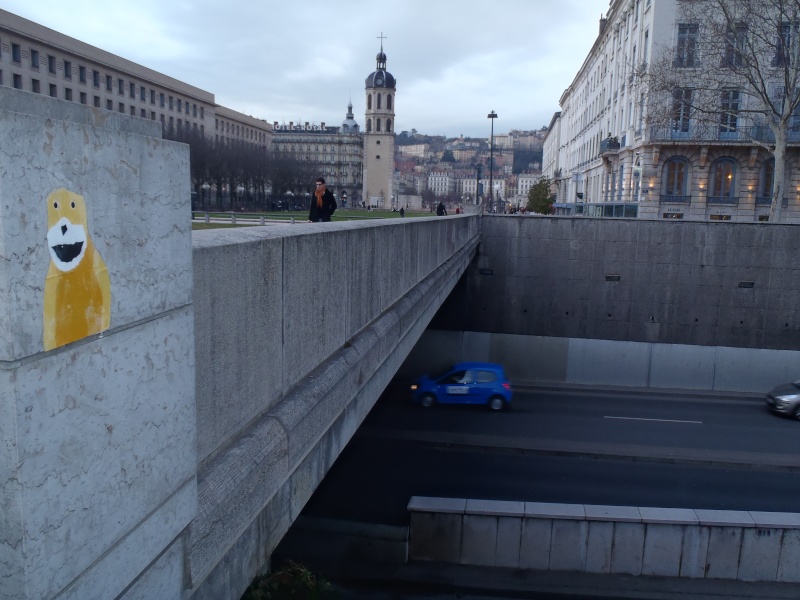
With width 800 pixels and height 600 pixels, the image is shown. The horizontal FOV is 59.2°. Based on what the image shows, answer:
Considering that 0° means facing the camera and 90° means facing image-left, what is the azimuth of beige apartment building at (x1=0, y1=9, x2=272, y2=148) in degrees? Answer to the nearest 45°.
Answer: approximately 315°

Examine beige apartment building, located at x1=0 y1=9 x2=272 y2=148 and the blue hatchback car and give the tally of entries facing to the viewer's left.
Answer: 1

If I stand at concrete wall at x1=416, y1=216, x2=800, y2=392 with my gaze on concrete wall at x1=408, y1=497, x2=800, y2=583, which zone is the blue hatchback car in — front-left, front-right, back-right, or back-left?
front-right

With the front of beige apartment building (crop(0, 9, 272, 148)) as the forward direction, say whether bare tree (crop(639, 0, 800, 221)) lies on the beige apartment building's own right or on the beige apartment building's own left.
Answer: on the beige apartment building's own left

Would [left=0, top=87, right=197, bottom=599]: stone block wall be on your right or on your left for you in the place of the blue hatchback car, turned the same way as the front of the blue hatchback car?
on your left

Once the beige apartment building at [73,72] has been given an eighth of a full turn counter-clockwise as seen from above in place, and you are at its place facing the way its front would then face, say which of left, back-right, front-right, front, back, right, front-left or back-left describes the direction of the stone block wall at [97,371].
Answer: right

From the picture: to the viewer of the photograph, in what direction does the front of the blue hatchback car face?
facing to the left of the viewer

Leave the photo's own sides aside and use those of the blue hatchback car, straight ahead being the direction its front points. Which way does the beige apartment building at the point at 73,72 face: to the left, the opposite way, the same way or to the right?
the opposite way
